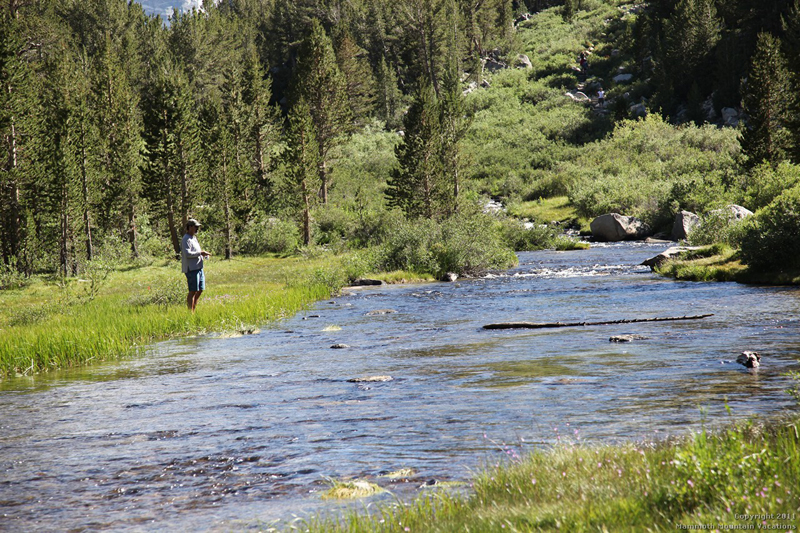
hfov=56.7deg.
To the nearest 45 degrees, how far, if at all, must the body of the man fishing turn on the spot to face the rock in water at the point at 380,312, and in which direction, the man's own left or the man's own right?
0° — they already face it

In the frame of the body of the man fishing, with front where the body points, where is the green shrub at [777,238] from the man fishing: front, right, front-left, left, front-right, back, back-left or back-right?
front

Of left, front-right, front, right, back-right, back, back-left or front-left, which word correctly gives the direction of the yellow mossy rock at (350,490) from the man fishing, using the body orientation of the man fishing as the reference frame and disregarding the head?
right

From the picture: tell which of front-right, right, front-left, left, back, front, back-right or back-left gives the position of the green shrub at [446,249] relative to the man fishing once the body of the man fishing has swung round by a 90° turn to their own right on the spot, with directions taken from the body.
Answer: back-left

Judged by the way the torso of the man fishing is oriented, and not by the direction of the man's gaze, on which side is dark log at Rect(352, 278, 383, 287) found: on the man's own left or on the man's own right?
on the man's own left

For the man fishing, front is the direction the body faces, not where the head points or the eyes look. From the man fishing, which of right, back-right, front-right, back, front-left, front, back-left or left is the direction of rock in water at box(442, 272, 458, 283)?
front-left

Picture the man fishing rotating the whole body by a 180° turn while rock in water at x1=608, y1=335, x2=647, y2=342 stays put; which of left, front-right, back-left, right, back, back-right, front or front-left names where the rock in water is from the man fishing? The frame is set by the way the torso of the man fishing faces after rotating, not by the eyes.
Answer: back-left

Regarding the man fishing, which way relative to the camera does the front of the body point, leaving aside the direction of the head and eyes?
to the viewer's right

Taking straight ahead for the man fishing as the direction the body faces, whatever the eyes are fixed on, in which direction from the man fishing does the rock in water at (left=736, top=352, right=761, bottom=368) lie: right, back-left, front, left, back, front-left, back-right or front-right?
front-right

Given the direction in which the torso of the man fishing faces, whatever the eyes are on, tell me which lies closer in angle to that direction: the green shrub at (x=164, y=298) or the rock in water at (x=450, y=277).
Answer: the rock in water

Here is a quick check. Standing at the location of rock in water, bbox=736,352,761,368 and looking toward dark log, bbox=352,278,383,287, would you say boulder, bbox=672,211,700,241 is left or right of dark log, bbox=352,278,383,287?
right

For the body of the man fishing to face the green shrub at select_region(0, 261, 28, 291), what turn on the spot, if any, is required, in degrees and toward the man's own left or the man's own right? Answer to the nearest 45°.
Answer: approximately 135° to the man's own left

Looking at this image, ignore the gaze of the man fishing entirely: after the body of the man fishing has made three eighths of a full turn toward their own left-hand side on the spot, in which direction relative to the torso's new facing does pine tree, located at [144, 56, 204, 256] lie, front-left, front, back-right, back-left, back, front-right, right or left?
front-right

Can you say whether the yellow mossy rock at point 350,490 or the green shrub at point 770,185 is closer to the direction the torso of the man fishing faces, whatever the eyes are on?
the green shrub
